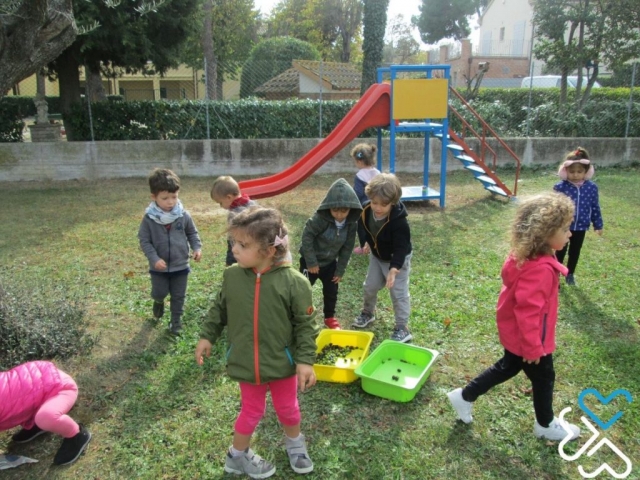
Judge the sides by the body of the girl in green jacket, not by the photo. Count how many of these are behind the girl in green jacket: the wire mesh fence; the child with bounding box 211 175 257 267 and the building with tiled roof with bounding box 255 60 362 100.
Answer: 3

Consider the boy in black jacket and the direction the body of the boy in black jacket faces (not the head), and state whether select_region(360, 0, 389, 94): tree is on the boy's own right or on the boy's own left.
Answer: on the boy's own right

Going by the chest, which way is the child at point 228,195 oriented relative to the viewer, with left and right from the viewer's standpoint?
facing to the left of the viewer

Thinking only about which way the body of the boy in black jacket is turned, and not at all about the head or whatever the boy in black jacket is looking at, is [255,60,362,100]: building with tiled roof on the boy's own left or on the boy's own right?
on the boy's own right

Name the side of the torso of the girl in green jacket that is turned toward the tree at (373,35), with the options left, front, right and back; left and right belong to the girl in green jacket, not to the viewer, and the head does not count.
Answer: back

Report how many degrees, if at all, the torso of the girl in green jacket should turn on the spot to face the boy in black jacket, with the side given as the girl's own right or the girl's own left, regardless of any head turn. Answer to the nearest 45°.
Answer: approximately 135° to the girl's own left

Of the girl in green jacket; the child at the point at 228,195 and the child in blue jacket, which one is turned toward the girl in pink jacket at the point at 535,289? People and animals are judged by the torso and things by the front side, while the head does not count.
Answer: the child in blue jacket

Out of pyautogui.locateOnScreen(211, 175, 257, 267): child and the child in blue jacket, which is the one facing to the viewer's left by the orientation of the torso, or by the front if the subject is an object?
the child

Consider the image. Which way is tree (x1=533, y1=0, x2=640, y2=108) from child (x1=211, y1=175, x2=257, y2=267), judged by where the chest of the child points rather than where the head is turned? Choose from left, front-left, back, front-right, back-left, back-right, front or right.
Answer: back-right
